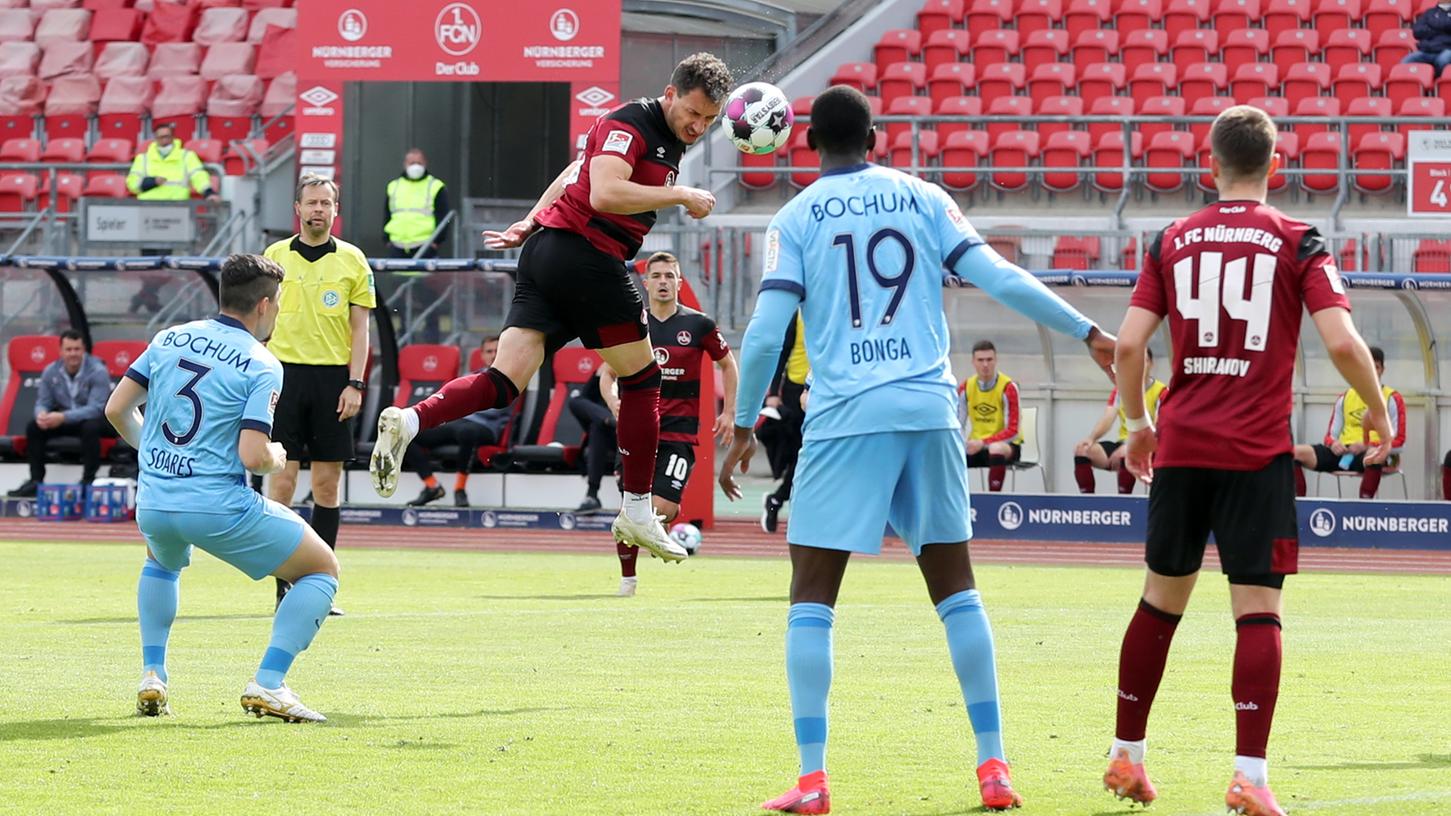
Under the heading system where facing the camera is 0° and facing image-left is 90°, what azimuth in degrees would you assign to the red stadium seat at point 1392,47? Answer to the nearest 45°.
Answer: approximately 0°

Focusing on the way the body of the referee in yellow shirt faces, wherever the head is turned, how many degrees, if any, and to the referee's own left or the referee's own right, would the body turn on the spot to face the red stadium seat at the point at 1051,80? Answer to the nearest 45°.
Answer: approximately 135° to the referee's own left

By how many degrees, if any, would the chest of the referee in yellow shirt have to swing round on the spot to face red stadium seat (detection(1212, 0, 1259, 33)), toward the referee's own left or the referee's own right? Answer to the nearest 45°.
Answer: approximately 135° to the referee's own left

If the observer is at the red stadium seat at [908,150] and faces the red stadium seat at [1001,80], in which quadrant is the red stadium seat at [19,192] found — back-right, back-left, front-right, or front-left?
back-left

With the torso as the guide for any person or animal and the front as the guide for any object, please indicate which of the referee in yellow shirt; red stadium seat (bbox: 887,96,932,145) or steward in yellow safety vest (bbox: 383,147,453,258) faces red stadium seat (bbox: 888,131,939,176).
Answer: red stadium seat (bbox: 887,96,932,145)

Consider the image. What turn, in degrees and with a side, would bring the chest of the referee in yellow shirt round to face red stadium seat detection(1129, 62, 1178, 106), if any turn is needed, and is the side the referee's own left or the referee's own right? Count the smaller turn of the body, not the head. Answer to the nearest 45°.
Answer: approximately 135° to the referee's own left

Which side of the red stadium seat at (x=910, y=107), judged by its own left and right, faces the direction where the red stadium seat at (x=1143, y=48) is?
left

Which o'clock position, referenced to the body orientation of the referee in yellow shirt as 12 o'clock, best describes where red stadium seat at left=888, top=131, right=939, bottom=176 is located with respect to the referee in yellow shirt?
The red stadium seat is roughly at 7 o'clock from the referee in yellow shirt.
